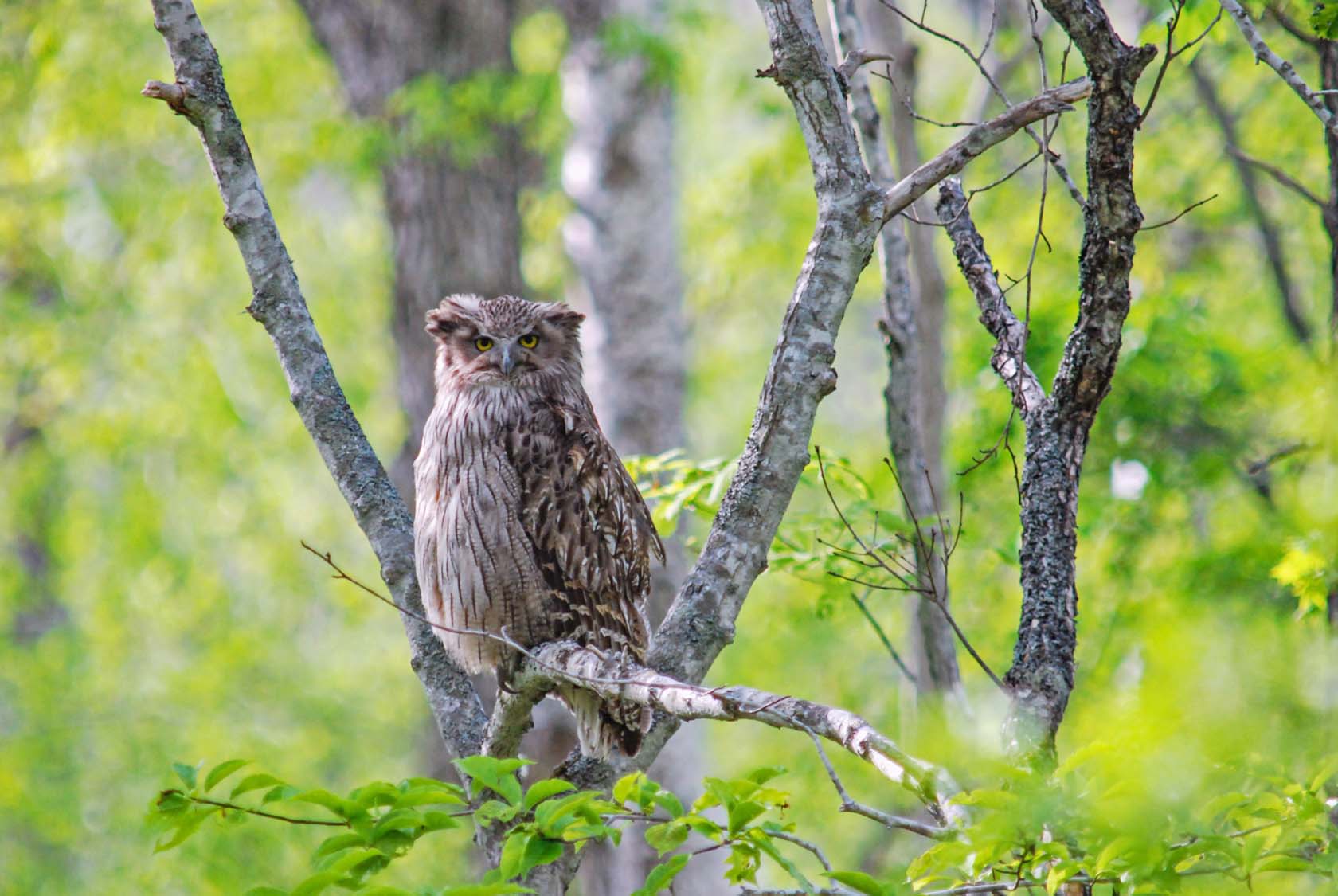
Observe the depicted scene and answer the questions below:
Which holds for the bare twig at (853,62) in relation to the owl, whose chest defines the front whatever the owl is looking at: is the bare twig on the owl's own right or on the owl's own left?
on the owl's own left

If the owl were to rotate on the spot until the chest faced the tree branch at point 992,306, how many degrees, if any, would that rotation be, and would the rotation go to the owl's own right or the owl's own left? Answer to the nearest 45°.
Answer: approximately 90° to the owl's own left

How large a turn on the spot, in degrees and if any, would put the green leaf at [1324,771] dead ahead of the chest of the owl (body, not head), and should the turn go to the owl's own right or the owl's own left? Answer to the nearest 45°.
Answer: approximately 90° to the owl's own left

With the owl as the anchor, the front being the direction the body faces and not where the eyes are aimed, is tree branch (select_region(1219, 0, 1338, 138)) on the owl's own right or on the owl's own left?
on the owl's own left

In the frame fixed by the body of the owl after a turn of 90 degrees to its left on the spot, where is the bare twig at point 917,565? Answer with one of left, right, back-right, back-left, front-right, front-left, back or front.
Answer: front

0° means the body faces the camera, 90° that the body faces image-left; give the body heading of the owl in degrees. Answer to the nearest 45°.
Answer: approximately 45°
